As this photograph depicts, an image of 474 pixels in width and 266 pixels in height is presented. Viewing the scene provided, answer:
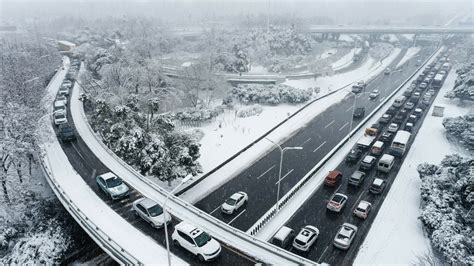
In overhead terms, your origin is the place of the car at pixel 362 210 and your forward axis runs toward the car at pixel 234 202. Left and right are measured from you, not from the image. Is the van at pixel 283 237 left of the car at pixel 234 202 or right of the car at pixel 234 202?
left

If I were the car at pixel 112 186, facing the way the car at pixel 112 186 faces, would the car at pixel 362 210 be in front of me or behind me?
in front

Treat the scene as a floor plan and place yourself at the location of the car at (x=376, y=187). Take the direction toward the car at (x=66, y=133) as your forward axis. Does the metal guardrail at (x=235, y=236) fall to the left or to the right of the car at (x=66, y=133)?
left

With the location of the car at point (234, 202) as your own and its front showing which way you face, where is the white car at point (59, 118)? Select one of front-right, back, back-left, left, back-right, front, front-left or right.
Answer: right

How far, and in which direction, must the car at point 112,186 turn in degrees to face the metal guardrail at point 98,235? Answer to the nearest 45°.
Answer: approximately 45° to its right

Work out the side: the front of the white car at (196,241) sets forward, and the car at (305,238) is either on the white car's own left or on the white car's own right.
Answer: on the white car's own left

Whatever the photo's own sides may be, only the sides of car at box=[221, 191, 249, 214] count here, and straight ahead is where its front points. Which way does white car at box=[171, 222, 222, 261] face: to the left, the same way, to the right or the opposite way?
to the left

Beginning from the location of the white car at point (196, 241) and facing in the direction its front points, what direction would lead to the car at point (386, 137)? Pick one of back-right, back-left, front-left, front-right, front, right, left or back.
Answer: left

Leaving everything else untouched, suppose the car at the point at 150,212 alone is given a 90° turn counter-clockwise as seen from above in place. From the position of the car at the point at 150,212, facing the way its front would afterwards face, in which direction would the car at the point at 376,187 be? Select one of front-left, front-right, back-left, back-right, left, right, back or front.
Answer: front-right

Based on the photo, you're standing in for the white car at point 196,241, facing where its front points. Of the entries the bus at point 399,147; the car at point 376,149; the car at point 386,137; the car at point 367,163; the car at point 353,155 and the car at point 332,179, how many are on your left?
6

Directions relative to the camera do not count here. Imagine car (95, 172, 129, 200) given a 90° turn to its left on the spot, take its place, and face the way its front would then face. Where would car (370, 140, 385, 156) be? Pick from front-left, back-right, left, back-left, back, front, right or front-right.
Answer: front-right

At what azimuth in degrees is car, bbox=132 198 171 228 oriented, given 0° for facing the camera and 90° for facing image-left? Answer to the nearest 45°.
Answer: approximately 315°

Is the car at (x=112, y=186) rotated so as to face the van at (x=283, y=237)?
yes

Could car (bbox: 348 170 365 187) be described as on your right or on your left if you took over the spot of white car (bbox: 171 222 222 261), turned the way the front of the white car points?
on your left
